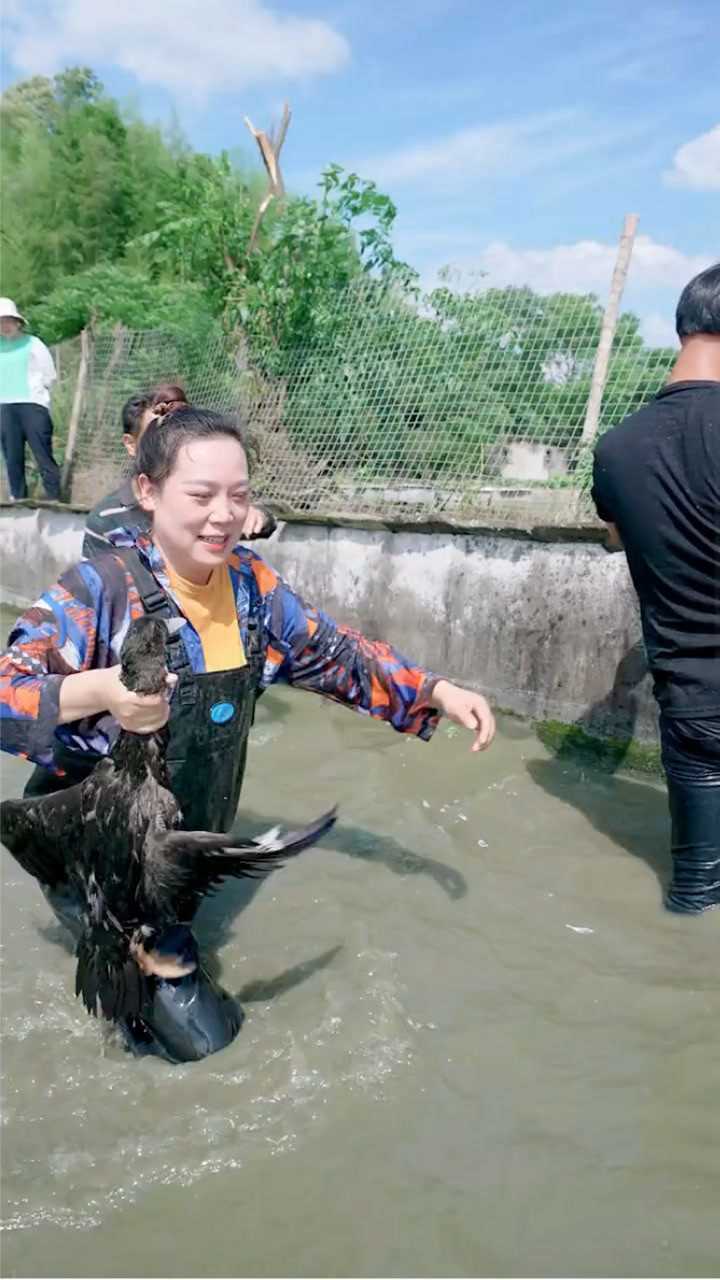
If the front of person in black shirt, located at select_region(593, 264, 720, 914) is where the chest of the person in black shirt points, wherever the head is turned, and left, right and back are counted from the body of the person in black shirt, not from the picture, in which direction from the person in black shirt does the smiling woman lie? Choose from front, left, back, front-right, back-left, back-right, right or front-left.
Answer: back-left

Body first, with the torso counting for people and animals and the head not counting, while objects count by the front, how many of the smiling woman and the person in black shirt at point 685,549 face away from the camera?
1

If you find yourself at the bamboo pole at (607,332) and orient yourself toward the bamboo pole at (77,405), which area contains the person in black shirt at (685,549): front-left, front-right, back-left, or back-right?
back-left

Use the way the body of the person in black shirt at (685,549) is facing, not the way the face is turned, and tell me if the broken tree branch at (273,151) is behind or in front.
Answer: in front

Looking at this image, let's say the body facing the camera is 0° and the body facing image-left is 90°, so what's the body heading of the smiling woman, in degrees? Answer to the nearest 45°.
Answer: approximately 315°

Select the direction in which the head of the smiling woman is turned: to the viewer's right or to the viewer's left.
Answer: to the viewer's right

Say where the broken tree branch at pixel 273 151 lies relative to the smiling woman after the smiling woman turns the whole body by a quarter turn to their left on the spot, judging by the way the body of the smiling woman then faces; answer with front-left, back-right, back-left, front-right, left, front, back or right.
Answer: front-left

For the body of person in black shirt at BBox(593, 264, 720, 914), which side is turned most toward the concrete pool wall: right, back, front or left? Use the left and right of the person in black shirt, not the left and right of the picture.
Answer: front

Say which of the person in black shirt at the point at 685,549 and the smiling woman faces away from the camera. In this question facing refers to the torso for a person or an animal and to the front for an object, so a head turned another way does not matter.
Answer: the person in black shirt

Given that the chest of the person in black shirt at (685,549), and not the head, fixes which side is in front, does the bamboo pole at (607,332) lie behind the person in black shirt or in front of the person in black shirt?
in front

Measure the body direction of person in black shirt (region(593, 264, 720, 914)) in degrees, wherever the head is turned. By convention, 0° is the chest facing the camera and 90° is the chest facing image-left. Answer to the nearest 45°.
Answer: approximately 180°

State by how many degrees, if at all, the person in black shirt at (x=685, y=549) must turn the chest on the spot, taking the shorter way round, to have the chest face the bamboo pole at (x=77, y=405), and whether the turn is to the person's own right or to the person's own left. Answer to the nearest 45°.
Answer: approximately 45° to the person's own left
